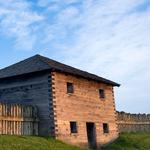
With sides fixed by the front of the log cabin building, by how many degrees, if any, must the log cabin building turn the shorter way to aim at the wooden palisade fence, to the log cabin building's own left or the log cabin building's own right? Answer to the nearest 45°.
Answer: approximately 90° to the log cabin building's own right

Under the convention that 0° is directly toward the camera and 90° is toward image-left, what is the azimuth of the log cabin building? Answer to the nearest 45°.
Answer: approximately 315°
